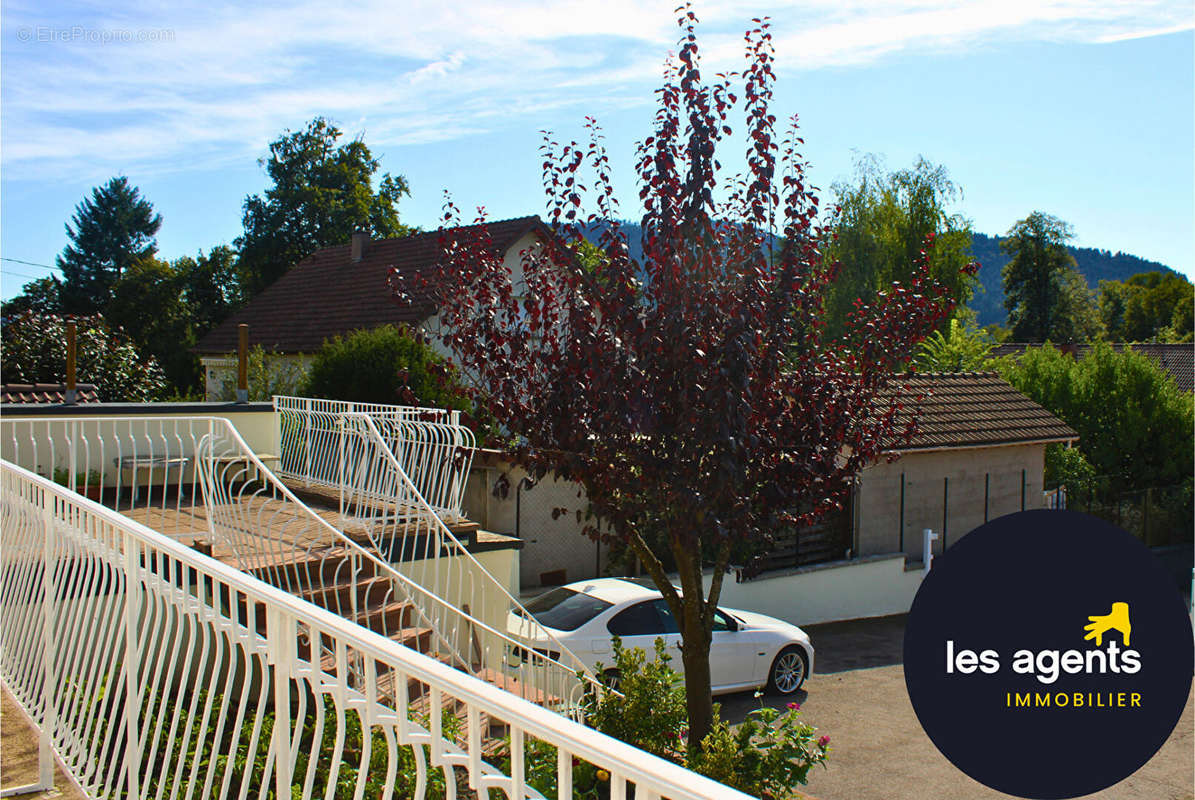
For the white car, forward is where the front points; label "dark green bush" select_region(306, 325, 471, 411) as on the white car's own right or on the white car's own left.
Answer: on the white car's own left

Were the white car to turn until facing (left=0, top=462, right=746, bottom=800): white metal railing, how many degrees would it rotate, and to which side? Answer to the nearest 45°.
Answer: approximately 135° to its right

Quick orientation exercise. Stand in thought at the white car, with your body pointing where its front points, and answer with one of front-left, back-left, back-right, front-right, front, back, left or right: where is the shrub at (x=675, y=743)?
back-right

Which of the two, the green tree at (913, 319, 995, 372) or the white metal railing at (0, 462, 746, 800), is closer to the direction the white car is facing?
the green tree

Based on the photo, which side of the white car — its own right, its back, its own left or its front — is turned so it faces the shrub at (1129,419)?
front

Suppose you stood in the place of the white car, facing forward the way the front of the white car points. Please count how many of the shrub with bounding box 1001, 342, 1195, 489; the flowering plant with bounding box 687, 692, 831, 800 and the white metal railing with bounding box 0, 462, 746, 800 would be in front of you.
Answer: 1

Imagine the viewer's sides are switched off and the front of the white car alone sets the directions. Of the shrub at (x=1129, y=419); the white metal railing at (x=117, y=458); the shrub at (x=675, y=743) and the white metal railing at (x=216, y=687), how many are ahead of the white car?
1

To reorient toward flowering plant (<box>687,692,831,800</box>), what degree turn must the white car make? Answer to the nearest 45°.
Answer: approximately 135° to its right

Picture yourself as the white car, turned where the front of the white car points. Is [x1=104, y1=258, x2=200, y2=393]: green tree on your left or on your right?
on your left

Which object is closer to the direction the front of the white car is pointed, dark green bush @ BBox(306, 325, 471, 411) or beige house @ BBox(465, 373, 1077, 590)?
the beige house

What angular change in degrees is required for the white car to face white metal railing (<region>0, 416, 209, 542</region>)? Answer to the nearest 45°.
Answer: approximately 135° to its left

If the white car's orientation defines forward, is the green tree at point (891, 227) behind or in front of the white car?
in front

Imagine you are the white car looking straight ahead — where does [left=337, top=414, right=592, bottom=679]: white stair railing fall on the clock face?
The white stair railing is roughly at 6 o'clock from the white car.

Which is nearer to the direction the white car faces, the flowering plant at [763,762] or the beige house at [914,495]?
the beige house

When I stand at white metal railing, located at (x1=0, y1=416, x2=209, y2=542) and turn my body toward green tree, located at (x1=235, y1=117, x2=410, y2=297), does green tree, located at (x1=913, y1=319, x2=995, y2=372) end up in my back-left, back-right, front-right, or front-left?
front-right

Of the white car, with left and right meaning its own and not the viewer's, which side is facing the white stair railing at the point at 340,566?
back

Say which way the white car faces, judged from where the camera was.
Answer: facing away from the viewer and to the right of the viewer
